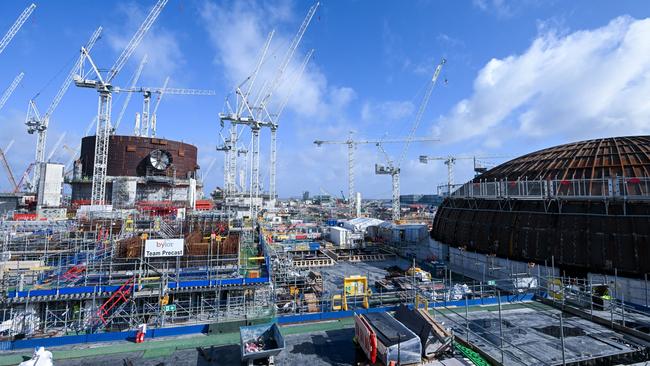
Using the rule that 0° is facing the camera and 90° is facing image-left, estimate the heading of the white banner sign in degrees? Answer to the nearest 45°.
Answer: approximately 0°

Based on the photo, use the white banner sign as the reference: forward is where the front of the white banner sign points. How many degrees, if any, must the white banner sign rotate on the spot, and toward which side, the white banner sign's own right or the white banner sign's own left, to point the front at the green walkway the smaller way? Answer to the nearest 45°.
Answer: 0° — it already faces it

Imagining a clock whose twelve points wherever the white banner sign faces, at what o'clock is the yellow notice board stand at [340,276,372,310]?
The yellow notice board stand is roughly at 10 o'clock from the white banner sign.
